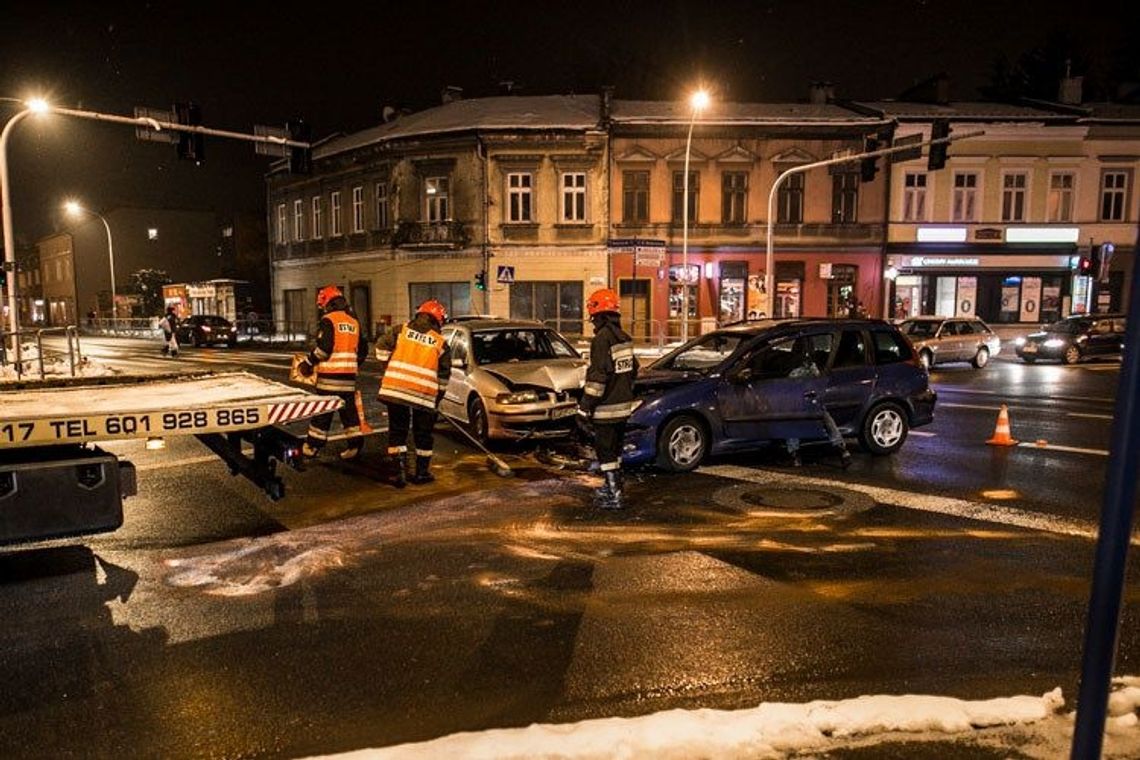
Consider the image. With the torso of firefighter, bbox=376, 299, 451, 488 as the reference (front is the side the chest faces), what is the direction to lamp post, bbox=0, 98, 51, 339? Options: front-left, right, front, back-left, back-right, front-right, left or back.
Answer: front-left

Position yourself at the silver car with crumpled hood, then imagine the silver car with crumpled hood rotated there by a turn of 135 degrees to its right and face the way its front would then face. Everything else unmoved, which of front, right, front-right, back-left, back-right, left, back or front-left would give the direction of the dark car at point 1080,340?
back-right

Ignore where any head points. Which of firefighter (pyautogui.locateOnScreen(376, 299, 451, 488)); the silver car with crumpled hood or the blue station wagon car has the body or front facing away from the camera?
the firefighter

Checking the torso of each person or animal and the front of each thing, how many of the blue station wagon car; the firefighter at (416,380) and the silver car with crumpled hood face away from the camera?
1

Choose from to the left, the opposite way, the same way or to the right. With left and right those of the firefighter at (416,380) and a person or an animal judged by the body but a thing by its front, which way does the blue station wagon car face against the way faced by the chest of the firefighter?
to the left

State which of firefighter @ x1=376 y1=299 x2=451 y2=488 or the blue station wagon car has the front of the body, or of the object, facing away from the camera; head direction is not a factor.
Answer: the firefighter

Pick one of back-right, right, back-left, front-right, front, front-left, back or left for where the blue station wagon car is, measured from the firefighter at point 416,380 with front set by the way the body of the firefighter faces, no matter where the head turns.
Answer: right

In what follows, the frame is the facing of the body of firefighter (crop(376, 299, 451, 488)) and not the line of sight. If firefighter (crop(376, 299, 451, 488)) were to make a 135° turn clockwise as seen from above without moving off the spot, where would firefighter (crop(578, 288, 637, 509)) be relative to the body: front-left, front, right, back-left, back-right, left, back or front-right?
front

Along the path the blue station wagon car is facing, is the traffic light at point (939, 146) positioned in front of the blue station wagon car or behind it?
behind

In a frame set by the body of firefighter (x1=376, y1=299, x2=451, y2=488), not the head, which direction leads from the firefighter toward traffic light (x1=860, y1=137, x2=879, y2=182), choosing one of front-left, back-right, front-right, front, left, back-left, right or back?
front-right

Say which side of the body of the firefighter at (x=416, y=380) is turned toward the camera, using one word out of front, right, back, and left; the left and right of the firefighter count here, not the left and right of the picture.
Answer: back

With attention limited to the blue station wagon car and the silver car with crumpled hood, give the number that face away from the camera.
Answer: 0

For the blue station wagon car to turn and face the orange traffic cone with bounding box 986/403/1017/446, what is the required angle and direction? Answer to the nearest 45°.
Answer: approximately 180°

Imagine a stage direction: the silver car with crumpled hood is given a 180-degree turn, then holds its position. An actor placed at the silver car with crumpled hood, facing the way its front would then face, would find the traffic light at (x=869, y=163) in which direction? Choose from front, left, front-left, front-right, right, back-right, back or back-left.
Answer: right

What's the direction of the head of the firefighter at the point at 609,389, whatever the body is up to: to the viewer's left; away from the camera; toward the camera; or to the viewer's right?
to the viewer's left

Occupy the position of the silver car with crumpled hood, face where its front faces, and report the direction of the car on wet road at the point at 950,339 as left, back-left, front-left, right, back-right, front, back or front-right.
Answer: left

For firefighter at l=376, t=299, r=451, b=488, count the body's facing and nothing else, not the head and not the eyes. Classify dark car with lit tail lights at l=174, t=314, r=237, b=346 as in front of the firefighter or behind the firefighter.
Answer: in front
